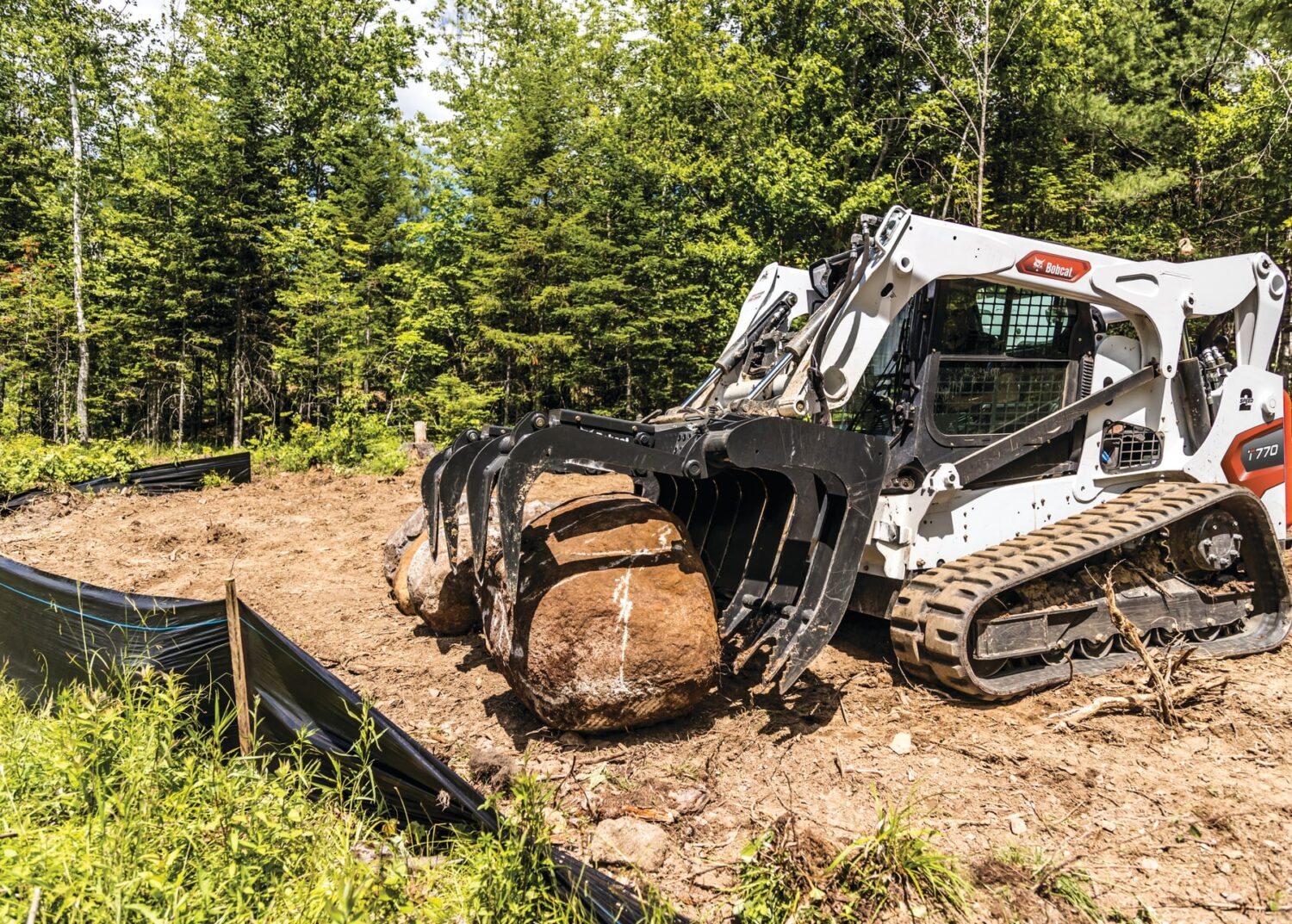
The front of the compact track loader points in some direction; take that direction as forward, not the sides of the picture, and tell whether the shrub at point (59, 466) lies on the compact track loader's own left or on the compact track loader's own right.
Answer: on the compact track loader's own right

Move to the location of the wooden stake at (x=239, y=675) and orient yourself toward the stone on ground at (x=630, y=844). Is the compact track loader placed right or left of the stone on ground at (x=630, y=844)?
left

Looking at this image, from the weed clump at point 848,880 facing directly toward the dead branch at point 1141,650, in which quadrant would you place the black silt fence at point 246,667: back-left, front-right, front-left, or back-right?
back-left

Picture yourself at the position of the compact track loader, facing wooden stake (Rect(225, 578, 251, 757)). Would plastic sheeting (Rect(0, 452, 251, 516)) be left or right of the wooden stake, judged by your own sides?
right

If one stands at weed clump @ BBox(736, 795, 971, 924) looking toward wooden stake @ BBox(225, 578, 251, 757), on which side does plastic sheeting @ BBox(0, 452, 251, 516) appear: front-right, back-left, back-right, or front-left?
front-right

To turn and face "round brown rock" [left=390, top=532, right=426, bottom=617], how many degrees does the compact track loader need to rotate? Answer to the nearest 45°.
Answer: approximately 45° to its right

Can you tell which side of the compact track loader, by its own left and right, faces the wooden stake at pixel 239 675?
front

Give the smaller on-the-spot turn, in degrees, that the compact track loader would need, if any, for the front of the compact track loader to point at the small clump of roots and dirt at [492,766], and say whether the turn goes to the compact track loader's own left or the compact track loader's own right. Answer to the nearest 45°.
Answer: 0° — it already faces it

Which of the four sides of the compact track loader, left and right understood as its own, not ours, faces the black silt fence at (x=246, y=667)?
front

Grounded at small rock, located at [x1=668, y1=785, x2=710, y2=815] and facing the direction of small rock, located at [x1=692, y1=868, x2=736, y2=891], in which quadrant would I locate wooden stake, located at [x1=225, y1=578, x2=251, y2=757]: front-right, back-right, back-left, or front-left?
back-right

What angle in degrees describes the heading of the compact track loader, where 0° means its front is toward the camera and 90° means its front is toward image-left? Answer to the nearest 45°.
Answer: approximately 45°
